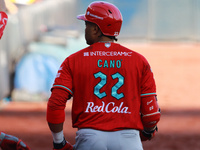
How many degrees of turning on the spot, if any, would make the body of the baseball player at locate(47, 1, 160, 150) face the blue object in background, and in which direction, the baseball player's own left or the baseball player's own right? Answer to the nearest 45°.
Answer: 0° — they already face it

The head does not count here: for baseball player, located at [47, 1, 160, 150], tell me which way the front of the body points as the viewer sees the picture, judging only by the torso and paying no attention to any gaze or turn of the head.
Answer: away from the camera
